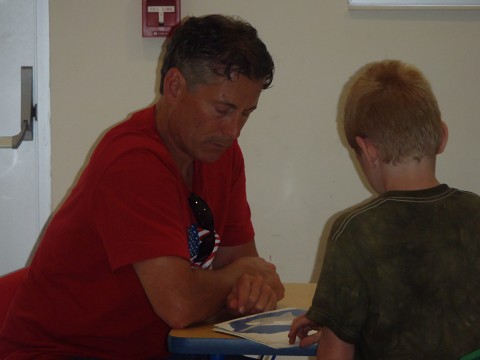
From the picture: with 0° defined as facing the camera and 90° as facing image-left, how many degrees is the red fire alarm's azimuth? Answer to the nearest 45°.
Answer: approximately 0°

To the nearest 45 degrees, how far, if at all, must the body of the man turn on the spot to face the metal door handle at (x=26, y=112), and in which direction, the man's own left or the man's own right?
approximately 135° to the man's own left

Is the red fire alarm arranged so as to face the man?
yes

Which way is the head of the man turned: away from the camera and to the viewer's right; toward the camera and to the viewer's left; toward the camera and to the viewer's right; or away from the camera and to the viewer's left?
toward the camera and to the viewer's right

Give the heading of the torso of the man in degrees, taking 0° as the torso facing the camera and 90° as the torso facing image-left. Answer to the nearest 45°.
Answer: approximately 315°

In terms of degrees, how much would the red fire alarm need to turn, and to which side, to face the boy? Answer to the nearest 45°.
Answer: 0° — it already faces them

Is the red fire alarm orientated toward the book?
yes

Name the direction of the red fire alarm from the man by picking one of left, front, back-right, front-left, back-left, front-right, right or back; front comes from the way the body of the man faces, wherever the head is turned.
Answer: back-left
